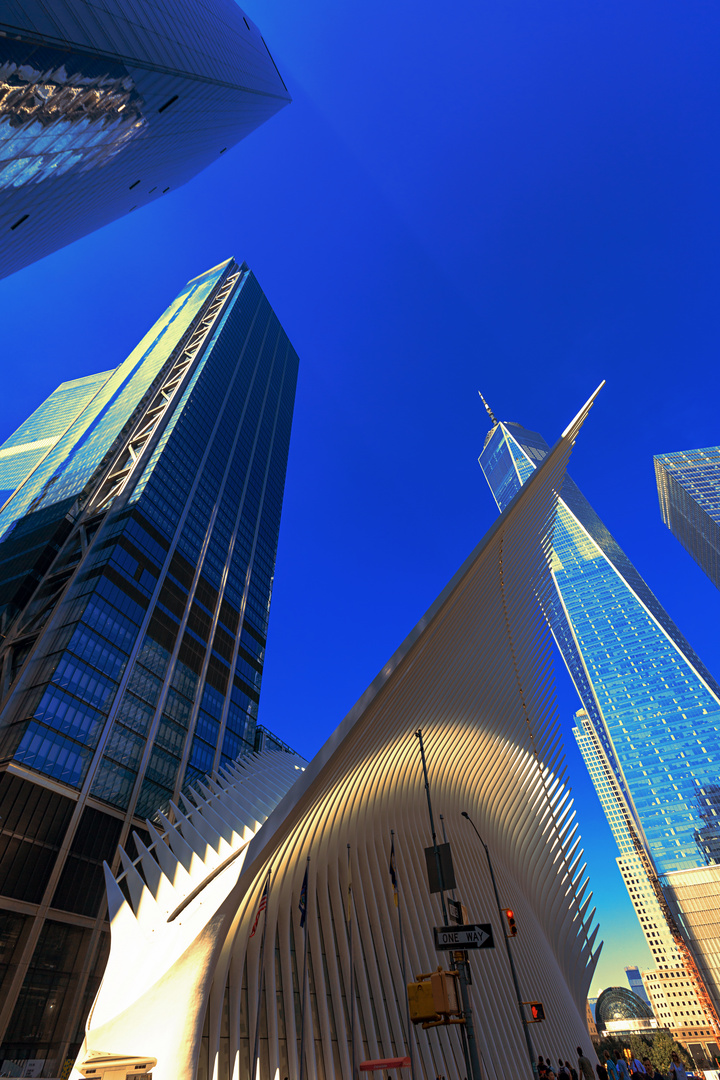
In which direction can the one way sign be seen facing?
toward the camera

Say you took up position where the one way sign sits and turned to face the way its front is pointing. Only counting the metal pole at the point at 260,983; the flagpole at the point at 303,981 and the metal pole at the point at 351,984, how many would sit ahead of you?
0

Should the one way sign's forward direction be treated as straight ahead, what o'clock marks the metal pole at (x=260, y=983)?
The metal pole is roughly at 5 o'clock from the one way sign.

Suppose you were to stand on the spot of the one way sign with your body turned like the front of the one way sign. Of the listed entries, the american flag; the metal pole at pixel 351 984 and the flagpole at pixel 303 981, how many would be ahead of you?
0

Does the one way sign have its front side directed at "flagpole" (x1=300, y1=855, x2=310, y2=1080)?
no

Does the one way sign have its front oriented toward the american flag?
no
